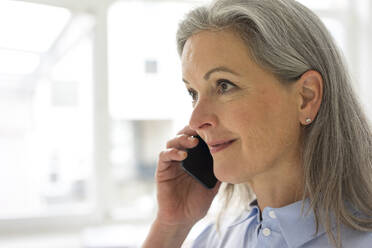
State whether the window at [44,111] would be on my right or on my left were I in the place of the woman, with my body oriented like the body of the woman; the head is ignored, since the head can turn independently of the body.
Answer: on my right

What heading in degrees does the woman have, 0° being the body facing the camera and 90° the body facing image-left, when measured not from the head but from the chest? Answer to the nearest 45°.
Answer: approximately 45°
